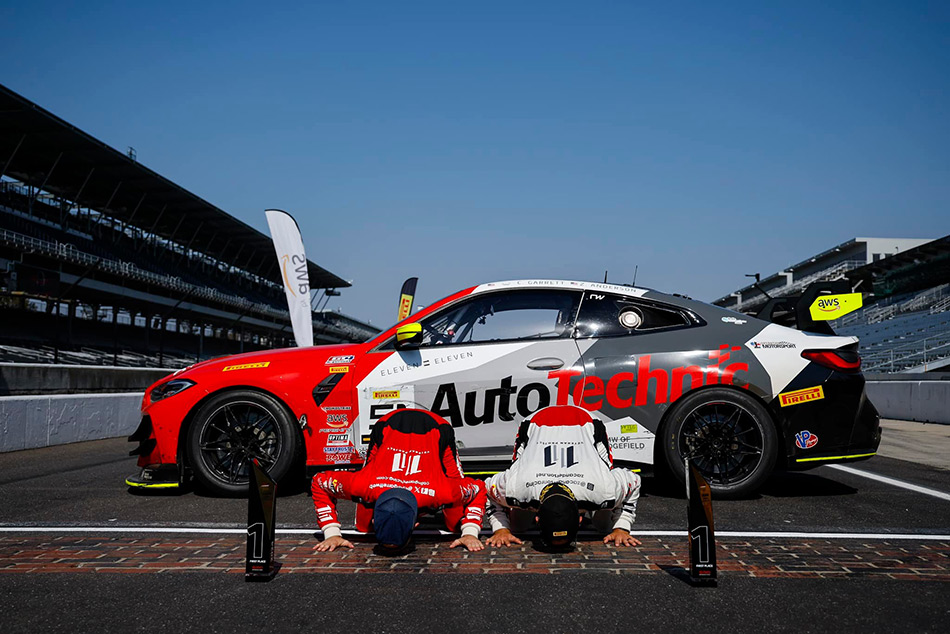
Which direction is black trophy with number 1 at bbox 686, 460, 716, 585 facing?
toward the camera

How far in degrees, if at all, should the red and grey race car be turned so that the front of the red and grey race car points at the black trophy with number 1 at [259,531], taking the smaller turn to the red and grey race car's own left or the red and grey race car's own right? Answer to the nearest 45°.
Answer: approximately 45° to the red and grey race car's own left

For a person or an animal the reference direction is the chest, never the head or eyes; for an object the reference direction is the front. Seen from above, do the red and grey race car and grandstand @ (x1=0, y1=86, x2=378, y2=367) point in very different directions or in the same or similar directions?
very different directions

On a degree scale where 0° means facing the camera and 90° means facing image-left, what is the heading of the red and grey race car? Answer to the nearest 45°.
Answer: approximately 90°

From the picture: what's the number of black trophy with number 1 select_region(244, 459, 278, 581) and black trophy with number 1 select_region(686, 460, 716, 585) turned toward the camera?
2

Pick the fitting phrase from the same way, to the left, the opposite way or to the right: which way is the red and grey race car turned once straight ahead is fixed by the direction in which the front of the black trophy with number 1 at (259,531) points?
to the right

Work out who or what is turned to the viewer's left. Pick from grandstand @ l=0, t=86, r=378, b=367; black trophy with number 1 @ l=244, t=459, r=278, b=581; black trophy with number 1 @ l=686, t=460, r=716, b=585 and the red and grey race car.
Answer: the red and grey race car

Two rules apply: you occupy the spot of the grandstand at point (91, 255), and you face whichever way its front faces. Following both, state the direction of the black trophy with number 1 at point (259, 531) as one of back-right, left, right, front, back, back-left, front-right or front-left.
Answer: front-right

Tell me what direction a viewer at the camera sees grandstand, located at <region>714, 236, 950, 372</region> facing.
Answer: facing the viewer and to the left of the viewer

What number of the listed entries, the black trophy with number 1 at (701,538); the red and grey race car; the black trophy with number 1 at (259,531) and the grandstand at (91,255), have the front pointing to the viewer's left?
1

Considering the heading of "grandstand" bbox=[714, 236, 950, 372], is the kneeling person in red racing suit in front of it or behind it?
in front

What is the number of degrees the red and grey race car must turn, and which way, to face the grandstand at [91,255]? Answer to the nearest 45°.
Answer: approximately 45° to its right

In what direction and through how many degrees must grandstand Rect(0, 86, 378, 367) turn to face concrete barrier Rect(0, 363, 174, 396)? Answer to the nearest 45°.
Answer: approximately 45° to its right

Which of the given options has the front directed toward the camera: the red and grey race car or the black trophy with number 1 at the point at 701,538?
the black trophy with number 1

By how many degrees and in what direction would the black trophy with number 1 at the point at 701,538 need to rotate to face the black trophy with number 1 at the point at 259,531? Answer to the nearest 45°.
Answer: approximately 90° to its right

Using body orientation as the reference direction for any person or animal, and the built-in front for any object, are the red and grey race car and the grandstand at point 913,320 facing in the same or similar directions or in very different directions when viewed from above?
same or similar directions

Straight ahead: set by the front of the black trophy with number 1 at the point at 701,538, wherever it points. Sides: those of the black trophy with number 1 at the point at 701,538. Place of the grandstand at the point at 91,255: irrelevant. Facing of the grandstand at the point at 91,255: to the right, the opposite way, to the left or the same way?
to the left

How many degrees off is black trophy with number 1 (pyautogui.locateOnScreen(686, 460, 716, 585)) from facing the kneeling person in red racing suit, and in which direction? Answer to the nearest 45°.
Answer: approximately 90° to its right

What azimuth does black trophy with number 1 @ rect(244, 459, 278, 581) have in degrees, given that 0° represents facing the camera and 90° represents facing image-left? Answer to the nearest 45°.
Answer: approximately 0°
